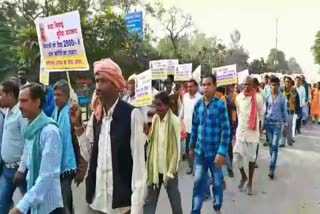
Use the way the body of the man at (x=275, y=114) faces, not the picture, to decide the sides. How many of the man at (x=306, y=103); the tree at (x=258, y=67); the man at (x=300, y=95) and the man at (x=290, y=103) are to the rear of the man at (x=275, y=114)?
4

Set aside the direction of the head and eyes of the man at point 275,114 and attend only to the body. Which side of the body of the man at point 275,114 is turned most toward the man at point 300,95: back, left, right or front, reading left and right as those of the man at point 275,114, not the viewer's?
back

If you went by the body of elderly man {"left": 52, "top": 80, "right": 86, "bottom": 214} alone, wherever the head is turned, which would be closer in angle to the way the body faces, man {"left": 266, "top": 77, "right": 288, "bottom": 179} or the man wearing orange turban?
the man wearing orange turban

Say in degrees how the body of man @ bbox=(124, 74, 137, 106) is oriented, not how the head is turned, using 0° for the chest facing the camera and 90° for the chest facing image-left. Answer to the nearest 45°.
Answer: approximately 45°

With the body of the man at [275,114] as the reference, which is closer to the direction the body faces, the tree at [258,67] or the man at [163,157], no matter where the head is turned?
the man

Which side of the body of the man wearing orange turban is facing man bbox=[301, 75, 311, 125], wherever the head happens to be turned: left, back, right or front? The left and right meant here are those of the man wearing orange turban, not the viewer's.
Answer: back
